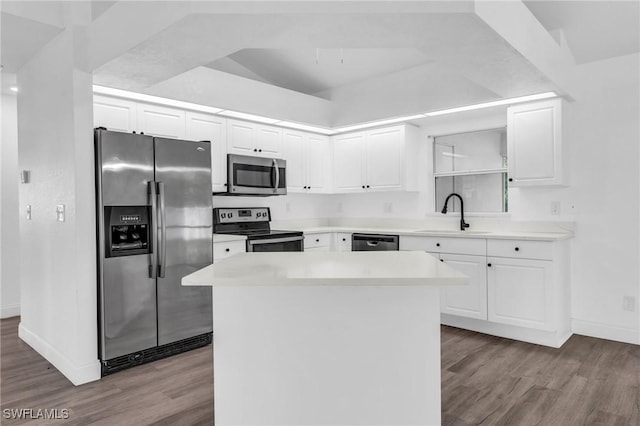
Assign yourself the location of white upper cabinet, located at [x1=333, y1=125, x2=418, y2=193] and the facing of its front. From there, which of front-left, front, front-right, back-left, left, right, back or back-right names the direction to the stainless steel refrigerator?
front

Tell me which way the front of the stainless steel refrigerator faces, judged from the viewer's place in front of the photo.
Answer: facing the viewer and to the right of the viewer

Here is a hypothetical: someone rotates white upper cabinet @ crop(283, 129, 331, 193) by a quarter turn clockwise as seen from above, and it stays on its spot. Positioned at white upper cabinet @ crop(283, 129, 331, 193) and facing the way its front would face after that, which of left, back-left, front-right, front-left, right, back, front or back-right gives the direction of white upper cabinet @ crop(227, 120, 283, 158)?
front

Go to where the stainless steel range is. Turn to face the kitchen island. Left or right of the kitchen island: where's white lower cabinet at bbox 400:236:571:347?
left

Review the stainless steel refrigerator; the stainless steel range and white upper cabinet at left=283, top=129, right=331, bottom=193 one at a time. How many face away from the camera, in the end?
0

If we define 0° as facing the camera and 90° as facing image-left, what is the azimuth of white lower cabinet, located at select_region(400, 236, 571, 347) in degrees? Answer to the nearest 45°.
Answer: approximately 45°

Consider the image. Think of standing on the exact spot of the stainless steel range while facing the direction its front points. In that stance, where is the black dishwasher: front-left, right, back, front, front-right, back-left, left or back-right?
front-left

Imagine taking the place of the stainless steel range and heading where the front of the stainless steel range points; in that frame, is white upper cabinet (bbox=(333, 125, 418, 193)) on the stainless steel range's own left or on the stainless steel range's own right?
on the stainless steel range's own left

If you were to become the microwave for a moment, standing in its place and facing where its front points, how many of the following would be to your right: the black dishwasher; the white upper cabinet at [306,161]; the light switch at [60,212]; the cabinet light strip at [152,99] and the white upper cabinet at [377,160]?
2

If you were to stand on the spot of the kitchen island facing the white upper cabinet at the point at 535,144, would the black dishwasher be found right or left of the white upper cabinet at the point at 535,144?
left

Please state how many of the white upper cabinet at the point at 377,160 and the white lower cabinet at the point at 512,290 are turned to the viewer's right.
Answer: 0
